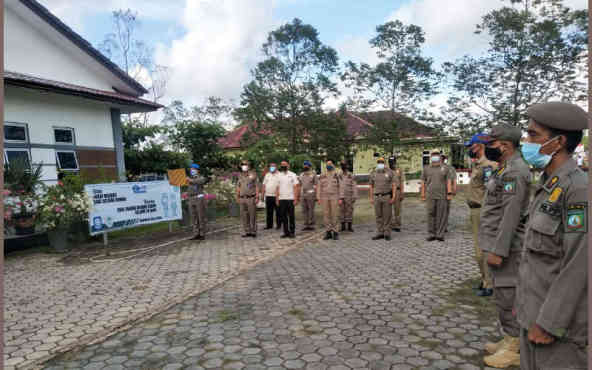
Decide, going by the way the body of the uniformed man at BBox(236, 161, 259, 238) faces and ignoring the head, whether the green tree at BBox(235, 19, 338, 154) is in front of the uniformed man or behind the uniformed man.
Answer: behind

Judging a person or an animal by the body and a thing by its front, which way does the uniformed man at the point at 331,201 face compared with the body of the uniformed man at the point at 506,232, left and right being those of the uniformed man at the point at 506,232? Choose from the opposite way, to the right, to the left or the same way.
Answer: to the left

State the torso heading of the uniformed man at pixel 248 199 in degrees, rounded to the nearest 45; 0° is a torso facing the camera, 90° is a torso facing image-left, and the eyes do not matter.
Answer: approximately 0°

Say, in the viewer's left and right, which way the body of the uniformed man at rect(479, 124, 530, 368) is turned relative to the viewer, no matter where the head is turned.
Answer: facing to the left of the viewer

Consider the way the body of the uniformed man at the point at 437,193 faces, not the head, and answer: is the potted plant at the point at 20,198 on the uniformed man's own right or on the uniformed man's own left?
on the uniformed man's own right

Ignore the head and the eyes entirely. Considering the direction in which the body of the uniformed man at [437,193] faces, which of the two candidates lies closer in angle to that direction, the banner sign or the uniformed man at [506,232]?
the uniformed man

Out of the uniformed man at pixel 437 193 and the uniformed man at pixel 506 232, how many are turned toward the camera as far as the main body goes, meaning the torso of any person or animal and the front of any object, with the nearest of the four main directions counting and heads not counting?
1

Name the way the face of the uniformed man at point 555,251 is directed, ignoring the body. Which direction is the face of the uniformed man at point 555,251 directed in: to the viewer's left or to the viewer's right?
to the viewer's left

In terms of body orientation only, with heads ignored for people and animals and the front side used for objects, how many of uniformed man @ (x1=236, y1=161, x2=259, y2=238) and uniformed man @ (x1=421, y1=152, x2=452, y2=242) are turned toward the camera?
2
